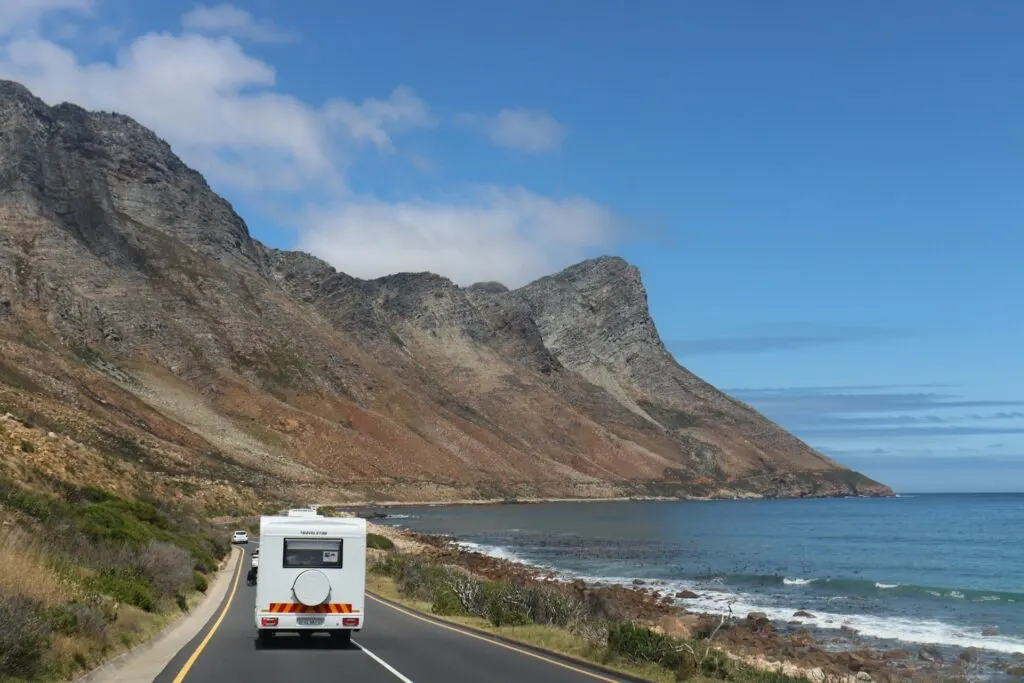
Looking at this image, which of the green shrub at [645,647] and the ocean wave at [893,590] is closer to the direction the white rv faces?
the ocean wave

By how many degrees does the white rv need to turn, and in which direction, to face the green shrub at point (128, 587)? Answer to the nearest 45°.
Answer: approximately 45° to its left

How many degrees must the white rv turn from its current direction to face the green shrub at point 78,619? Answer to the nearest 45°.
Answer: approximately 135° to its left

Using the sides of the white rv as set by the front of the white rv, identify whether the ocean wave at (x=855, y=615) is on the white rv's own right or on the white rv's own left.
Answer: on the white rv's own right

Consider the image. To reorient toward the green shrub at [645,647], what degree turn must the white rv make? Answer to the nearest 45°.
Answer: approximately 135° to its right

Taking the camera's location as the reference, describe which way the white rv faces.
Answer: facing away from the viewer

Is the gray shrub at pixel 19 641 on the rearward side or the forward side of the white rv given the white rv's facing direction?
on the rearward side

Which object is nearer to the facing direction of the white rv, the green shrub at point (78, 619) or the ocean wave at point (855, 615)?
the ocean wave

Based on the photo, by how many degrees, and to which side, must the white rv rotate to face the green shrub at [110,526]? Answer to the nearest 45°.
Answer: approximately 45° to its left

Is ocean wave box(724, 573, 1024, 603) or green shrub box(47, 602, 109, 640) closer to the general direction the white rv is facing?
the ocean wave
